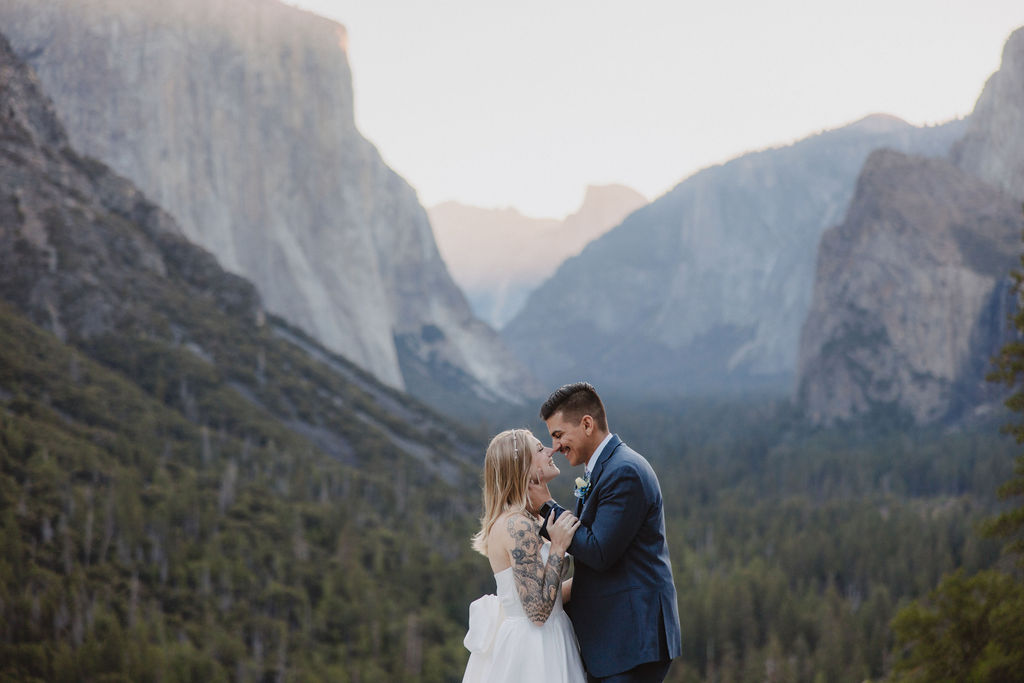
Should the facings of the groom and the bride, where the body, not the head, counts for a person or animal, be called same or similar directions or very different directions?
very different directions

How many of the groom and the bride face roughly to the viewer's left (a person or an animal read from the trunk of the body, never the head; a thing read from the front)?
1

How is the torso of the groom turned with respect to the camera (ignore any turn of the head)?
to the viewer's left

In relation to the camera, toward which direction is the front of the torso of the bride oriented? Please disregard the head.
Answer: to the viewer's right

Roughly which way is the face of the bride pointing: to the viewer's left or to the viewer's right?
to the viewer's right

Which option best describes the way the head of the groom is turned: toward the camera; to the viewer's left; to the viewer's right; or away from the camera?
to the viewer's left

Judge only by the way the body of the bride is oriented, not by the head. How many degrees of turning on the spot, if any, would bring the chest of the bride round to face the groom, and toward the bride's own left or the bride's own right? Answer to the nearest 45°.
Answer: approximately 45° to the bride's own right

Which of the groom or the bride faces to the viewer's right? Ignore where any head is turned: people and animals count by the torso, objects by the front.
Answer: the bride
